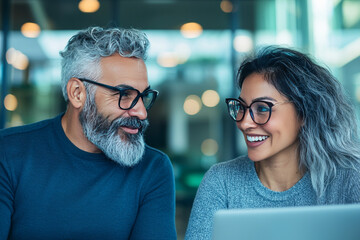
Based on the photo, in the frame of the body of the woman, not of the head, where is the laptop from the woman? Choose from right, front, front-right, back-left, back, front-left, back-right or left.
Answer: front-left

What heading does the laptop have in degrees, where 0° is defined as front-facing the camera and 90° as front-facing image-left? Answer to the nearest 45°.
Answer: approximately 180°

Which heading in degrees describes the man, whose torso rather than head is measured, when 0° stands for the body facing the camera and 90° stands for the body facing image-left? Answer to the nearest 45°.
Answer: approximately 315°

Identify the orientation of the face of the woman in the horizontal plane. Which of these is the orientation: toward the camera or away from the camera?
toward the camera

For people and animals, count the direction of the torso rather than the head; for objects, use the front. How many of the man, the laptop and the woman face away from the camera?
1

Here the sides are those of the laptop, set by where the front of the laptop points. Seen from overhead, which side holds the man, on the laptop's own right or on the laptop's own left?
on the laptop's own left

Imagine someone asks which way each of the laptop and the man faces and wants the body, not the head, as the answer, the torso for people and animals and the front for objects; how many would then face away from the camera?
1

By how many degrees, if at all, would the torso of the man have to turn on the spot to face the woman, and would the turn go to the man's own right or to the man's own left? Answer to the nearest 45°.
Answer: approximately 45° to the man's own left

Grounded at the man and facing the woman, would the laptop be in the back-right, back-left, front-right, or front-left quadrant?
front-right

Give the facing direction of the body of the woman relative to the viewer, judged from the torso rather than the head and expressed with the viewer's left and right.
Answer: facing the viewer and to the left of the viewer

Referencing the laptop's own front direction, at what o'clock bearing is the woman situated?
The woman is roughly at 12 o'clock from the laptop.

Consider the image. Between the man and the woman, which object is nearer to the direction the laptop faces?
the woman

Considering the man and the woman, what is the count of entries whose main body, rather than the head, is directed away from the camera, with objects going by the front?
0

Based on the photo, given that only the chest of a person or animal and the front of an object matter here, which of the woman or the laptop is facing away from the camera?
the laptop

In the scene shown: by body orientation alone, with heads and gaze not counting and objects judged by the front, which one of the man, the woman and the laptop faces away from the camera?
the laptop

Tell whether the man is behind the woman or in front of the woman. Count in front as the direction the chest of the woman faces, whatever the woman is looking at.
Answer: in front
